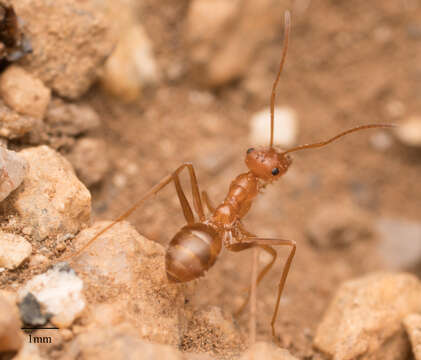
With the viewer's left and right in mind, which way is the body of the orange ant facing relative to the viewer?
facing away from the viewer and to the right of the viewer

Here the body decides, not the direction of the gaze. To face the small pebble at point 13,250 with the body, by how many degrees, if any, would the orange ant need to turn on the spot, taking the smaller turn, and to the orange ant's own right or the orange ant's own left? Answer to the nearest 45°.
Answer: approximately 180°

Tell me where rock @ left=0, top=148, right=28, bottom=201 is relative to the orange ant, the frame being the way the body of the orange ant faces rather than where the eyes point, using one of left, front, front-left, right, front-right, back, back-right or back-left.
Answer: back

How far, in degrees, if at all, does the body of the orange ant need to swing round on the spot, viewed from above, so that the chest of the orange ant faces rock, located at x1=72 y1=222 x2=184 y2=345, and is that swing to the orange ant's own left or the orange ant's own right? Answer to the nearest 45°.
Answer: approximately 180°

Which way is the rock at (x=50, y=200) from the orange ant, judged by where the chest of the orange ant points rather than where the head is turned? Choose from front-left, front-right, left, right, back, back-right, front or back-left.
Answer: back

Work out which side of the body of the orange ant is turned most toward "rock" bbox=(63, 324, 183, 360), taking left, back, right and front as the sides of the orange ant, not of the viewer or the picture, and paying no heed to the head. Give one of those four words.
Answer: back

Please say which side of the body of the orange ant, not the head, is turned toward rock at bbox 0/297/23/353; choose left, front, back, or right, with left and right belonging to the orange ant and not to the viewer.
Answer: back
